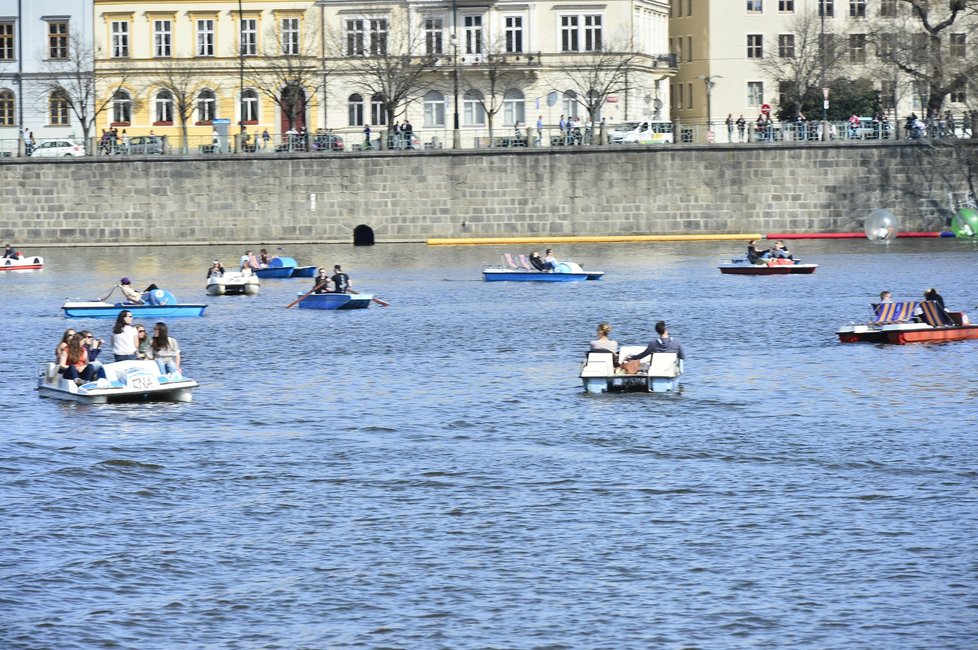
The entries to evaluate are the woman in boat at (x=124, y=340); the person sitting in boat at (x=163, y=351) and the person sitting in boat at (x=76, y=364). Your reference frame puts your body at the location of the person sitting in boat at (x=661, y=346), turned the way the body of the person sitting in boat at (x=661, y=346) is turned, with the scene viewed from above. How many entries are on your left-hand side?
3

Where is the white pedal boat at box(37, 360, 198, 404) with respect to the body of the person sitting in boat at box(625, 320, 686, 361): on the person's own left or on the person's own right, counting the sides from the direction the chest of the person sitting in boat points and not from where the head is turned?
on the person's own left

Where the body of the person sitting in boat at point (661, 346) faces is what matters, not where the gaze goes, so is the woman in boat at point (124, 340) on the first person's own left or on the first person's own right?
on the first person's own left

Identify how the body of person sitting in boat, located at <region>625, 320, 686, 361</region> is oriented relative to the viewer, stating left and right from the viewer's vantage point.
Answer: facing away from the viewer

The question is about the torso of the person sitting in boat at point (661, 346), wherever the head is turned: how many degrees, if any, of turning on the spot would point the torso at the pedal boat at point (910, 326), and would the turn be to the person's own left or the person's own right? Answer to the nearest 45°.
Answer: approximately 45° to the person's own right

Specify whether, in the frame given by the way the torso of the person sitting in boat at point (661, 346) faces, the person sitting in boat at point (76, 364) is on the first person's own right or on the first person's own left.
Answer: on the first person's own left

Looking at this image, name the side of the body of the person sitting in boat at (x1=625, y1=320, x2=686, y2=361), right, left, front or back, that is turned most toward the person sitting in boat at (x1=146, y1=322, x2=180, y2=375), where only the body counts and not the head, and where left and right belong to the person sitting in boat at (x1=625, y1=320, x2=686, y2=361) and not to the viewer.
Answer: left
